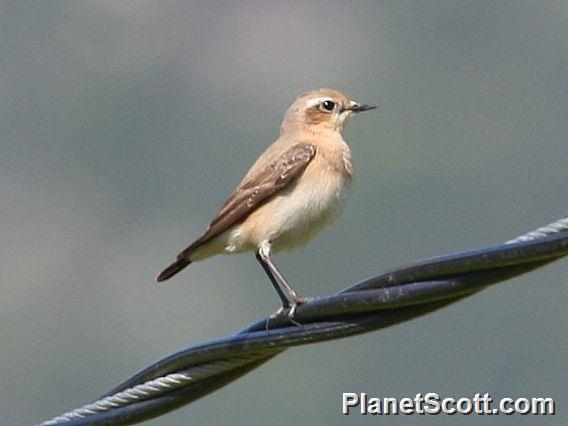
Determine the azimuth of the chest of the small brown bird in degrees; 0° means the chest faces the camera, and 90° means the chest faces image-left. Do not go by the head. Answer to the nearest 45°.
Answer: approximately 270°
